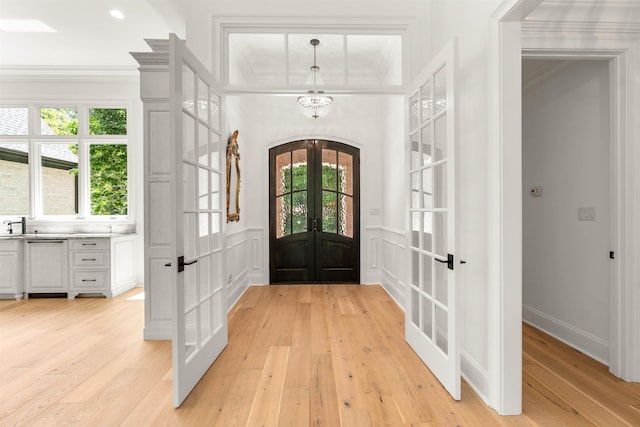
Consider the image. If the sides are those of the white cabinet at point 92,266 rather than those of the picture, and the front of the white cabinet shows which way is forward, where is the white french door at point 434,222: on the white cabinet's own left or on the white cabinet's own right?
on the white cabinet's own left

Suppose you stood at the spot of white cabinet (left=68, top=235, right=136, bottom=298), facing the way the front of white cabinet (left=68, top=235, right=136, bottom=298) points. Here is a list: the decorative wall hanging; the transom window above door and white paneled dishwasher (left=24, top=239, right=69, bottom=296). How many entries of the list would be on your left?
2

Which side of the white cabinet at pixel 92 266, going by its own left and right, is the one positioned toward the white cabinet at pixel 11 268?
right

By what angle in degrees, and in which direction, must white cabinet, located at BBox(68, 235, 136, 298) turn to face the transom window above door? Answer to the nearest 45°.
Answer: approximately 90° to its left

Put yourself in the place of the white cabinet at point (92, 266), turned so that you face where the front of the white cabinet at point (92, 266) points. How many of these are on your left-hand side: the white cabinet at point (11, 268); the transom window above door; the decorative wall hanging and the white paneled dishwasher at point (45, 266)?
2

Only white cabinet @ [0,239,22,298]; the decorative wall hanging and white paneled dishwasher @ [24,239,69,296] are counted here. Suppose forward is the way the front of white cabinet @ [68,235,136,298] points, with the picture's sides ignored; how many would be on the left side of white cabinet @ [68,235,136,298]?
1

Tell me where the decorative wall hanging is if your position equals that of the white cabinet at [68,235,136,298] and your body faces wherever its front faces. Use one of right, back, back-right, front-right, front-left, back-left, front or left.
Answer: left

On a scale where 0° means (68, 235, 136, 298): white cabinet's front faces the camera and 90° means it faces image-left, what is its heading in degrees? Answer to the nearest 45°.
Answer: approximately 45°

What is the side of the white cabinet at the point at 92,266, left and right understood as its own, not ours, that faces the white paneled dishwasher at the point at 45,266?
right
